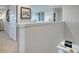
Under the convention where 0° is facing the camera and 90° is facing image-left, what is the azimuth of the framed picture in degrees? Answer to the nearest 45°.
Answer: approximately 315°
